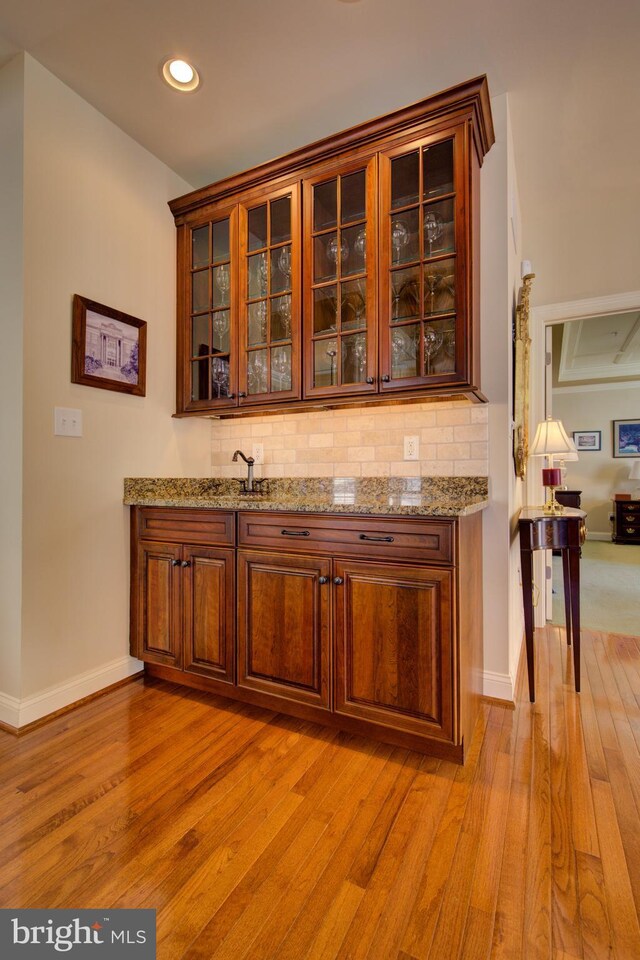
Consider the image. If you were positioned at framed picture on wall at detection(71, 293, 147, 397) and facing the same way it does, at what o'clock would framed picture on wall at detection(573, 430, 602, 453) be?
framed picture on wall at detection(573, 430, 602, 453) is roughly at 10 o'clock from framed picture on wall at detection(71, 293, 147, 397).

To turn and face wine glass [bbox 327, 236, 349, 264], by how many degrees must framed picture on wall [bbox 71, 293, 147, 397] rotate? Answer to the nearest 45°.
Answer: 0° — it already faces it

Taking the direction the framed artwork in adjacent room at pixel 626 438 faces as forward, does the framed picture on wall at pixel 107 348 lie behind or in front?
in front

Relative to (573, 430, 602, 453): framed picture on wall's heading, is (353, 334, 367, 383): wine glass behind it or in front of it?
in front

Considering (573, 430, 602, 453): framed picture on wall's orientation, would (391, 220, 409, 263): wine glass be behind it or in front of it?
in front

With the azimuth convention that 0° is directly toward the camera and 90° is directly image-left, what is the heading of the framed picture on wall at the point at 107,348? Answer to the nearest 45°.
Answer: approximately 315°

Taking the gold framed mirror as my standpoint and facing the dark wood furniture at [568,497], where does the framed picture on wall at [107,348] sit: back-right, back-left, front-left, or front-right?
back-left

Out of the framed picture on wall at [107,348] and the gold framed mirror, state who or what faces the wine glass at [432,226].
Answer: the framed picture on wall

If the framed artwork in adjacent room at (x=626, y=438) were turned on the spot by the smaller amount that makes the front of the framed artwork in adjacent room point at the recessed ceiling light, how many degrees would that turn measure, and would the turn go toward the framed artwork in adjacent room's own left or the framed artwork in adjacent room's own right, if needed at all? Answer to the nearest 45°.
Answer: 0° — it already faces it

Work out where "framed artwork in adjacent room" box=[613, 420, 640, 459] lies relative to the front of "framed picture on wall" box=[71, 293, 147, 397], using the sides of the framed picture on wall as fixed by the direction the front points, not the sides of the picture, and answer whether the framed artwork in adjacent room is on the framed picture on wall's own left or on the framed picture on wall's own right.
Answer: on the framed picture on wall's own left

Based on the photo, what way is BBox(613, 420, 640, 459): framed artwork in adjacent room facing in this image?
toward the camera
